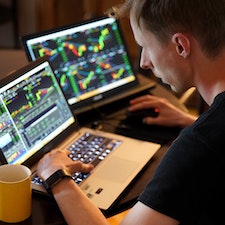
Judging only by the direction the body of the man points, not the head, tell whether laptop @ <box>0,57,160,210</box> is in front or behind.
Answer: in front

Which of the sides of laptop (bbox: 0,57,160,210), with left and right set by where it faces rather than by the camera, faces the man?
front

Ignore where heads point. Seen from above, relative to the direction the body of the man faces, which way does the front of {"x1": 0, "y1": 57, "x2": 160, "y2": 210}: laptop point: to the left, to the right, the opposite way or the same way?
the opposite way

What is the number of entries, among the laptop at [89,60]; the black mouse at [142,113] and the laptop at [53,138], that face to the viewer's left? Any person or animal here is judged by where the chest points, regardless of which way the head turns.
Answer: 1

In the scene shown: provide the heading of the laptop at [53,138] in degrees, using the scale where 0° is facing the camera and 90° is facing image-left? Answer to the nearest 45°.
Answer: approximately 315°

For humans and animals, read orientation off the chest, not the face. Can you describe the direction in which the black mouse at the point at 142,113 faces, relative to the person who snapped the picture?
facing to the left of the viewer

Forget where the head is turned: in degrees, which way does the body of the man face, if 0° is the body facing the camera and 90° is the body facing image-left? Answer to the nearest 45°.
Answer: approximately 135°

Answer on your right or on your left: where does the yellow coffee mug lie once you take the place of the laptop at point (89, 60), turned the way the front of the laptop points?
on your right

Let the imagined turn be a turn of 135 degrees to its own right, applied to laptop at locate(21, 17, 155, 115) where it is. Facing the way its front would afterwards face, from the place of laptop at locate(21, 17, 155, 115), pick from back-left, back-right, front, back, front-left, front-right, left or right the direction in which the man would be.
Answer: left
